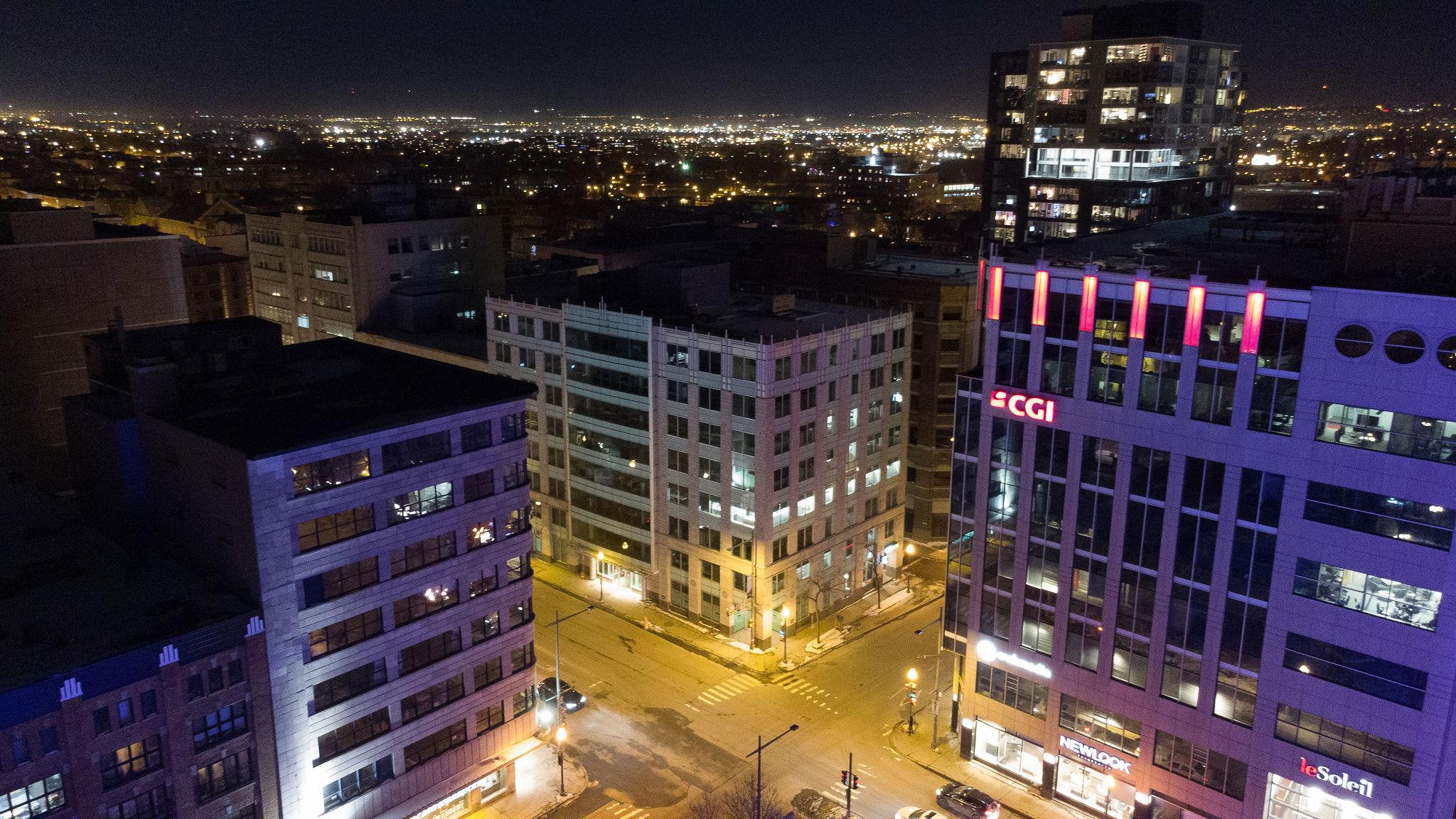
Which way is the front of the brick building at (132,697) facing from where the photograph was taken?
facing the viewer and to the right of the viewer
